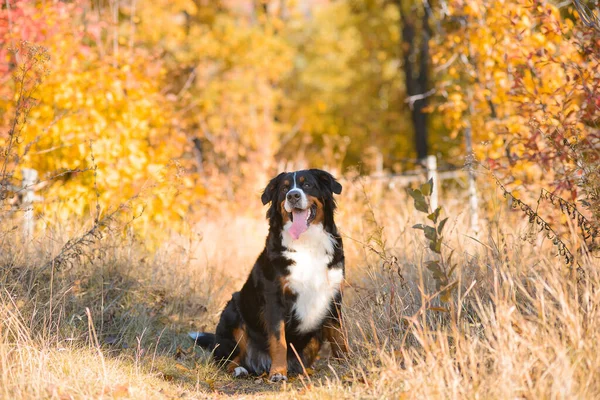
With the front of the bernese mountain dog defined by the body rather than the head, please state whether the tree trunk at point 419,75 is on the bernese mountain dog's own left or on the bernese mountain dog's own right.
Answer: on the bernese mountain dog's own left

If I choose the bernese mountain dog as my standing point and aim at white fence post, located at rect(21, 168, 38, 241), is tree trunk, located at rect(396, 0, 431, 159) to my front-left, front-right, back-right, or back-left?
front-right

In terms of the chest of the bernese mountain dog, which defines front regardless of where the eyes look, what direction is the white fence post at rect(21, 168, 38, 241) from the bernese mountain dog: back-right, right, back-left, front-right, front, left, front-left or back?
back

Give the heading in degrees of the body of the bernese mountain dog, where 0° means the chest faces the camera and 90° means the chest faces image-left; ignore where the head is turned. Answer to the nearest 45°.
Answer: approximately 315°
